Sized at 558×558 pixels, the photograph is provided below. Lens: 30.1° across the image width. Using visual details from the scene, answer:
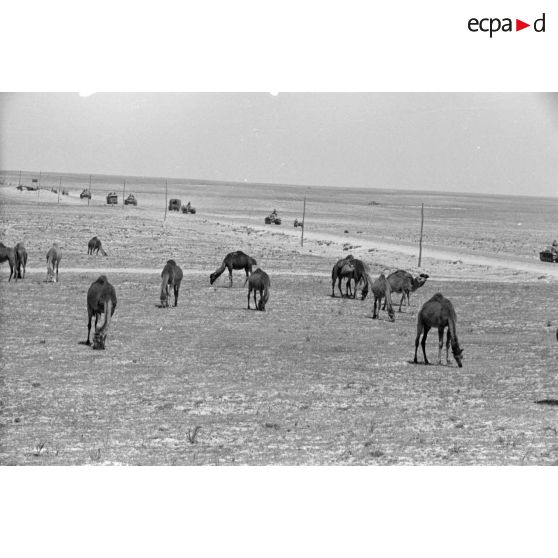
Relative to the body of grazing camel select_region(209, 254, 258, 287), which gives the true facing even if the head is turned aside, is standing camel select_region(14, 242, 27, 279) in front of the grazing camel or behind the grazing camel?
in front

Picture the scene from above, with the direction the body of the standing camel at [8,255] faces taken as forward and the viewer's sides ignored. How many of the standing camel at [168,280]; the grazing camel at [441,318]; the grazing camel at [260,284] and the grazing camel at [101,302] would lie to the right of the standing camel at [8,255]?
0

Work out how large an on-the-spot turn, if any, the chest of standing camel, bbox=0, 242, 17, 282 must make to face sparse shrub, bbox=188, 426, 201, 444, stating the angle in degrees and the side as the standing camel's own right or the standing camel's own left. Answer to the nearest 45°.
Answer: approximately 90° to the standing camel's own left

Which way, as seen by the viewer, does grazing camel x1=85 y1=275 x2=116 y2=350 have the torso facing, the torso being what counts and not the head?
toward the camera

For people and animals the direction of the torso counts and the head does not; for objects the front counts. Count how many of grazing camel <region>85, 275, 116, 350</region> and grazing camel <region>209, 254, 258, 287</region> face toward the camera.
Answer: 1

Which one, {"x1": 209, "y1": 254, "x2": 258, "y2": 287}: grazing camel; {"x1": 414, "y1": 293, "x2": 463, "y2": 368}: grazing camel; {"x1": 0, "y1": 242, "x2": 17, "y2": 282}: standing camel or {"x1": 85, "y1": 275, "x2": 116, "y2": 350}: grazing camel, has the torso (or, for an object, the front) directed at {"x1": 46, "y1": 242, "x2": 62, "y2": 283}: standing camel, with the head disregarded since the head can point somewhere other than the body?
{"x1": 209, "y1": 254, "x2": 258, "y2": 287}: grazing camel

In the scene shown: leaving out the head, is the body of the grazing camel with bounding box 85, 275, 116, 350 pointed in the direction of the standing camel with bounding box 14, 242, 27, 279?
no

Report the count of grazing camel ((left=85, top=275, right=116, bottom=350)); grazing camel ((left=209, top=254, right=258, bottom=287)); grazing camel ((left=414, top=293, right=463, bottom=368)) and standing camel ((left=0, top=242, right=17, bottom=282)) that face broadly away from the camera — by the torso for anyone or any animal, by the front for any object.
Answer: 0

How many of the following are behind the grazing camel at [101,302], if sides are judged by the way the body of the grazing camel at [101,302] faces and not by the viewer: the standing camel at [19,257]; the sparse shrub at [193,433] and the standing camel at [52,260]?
2

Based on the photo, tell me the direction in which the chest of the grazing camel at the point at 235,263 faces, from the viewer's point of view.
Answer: to the viewer's left

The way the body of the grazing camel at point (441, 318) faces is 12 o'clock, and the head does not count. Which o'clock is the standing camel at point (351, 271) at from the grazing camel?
The standing camel is roughly at 7 o'clock from the grazing camel.

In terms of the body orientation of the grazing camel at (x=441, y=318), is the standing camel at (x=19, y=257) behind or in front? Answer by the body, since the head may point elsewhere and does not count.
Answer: behind

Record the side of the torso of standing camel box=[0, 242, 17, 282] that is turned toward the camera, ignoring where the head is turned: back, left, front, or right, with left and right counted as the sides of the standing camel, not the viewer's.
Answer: left

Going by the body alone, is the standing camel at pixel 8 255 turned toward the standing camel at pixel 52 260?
no

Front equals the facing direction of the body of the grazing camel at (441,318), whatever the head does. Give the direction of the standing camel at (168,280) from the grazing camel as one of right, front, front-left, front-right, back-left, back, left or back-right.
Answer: back
